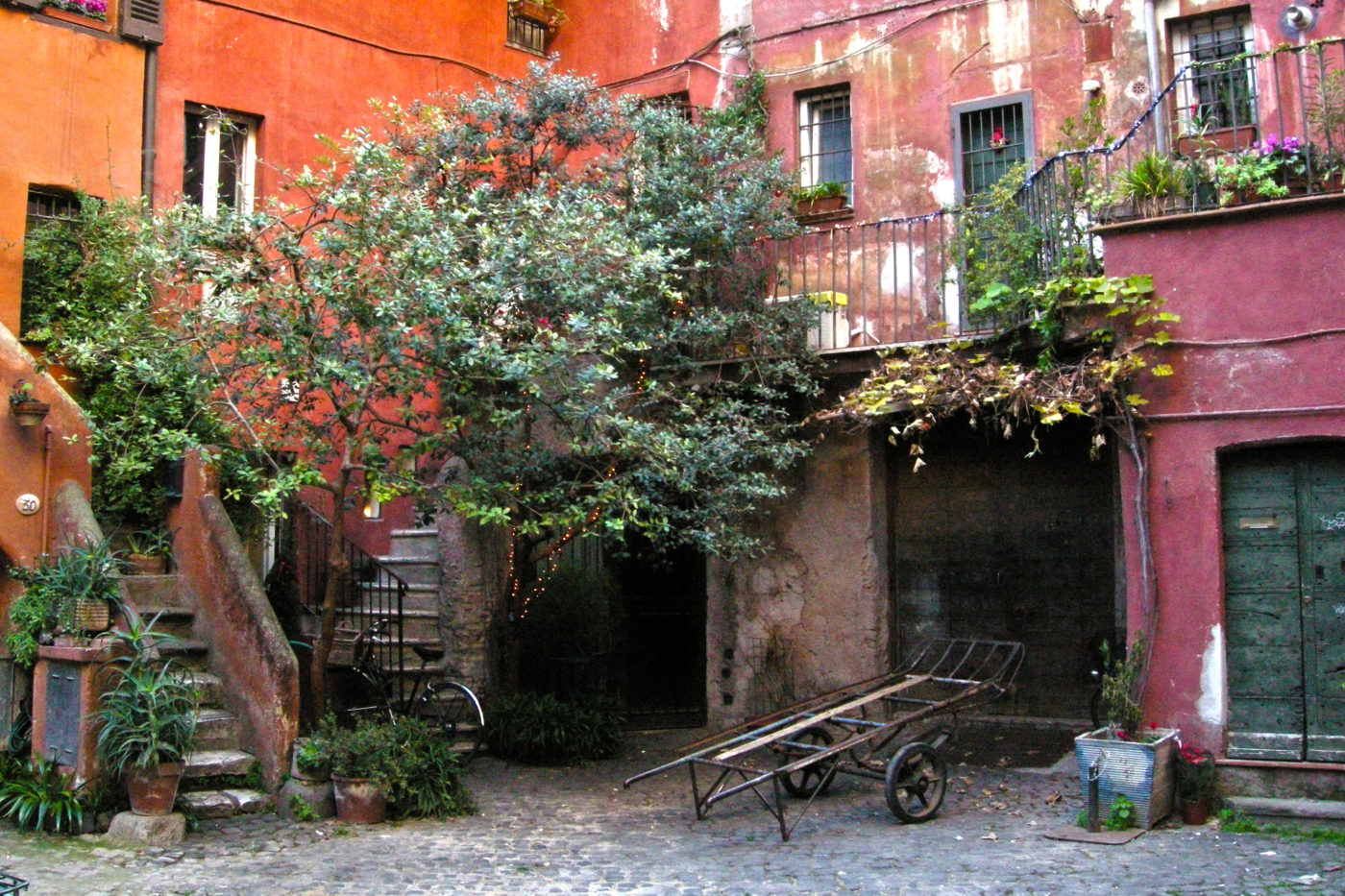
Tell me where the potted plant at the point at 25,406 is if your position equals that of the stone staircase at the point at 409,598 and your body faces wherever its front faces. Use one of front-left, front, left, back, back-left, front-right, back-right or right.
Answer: front-right

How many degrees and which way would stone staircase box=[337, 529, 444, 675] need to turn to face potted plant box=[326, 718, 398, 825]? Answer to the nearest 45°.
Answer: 0° — it already faces it

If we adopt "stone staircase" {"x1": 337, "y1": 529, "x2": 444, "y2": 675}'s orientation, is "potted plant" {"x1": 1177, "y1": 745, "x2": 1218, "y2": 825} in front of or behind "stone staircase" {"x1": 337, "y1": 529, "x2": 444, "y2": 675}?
in front

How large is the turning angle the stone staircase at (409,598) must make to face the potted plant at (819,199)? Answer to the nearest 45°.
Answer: approximately 90° to its left

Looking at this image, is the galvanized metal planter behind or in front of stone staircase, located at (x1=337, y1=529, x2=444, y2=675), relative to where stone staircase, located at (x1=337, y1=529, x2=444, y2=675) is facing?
in front

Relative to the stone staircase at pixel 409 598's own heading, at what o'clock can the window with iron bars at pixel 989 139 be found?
The window with iron bars is roughly at 10 o'clock from the stone staircase.

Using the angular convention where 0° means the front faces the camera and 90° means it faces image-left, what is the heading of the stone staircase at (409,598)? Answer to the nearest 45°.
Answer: approximately 0°

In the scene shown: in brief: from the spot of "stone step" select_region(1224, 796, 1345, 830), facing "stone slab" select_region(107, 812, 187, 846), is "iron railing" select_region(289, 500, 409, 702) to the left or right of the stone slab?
right

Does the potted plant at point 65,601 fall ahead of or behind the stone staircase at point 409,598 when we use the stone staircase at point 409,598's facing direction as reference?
ahead

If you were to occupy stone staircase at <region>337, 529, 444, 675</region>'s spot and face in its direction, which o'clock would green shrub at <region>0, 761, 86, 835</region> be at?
The green shrub is roughly at 1 o'clock from the stone staircase.
